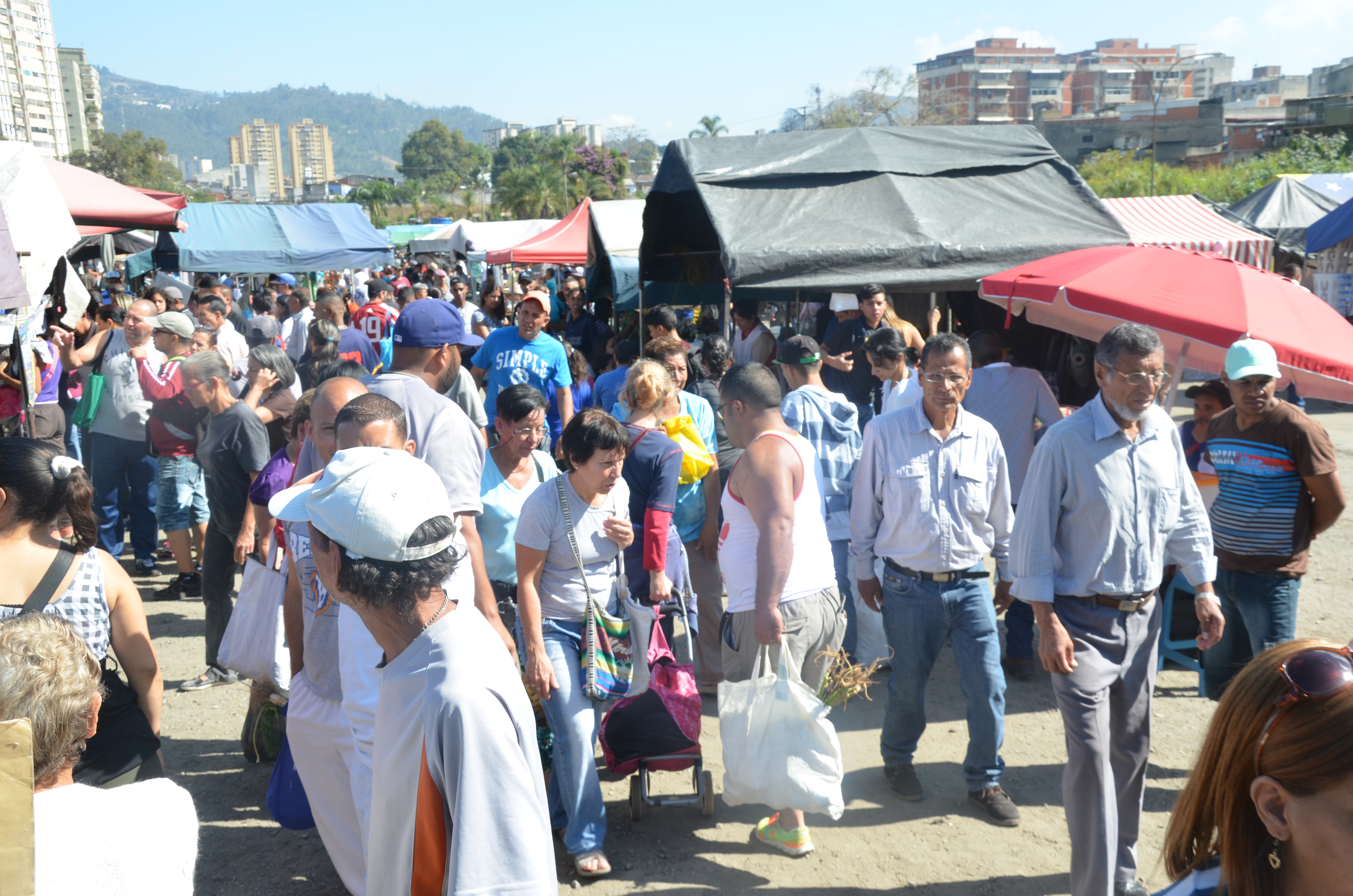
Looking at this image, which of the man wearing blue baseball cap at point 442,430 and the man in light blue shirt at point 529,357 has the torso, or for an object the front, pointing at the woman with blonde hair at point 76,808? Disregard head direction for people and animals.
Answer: the man in light blue shirt

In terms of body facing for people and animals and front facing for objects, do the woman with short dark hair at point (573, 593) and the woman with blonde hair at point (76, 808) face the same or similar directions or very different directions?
very different directions

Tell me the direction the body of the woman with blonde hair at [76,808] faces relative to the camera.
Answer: away from the camera

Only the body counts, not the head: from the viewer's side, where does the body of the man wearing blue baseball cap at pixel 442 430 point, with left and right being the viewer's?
facing away from the viewer and to the right of the viewer

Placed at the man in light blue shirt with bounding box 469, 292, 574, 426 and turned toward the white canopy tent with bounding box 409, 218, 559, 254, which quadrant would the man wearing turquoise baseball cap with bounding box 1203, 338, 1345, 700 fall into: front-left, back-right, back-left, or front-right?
back-right

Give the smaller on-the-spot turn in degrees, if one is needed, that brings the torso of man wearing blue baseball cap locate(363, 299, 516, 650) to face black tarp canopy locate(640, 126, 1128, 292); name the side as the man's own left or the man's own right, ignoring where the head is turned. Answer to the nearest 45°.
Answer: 0° — they already face it
